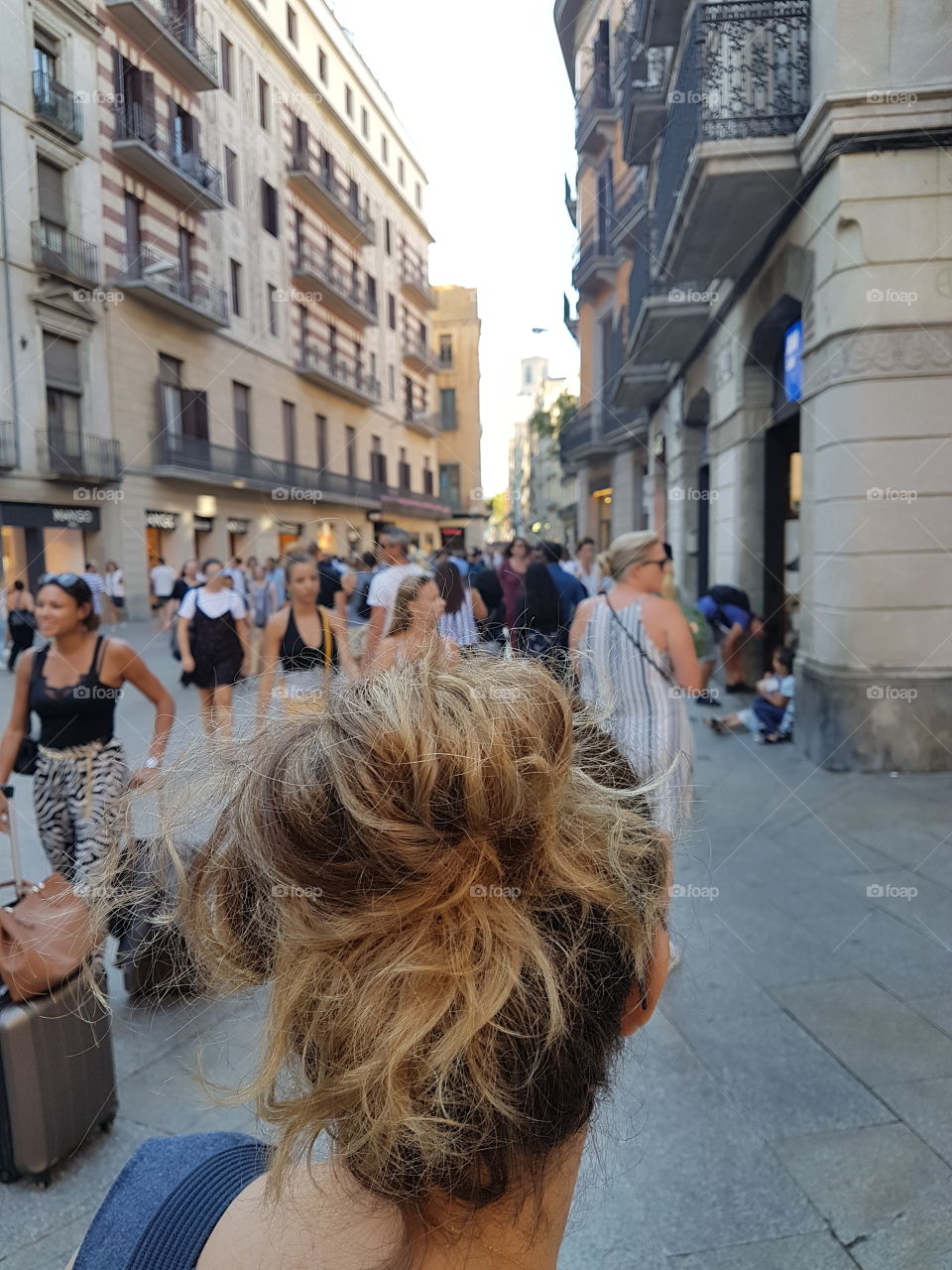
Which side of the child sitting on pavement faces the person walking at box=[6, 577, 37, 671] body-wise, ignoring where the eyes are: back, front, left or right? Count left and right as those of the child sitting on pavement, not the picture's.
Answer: front

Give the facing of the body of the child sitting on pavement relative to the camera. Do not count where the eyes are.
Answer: to the viewer's left

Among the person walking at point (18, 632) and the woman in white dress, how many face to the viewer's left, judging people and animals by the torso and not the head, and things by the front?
0

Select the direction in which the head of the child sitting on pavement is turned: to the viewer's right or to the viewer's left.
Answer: to the viewer's left

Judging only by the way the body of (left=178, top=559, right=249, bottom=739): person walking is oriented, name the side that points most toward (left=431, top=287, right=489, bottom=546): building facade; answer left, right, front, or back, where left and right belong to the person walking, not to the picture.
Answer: back
